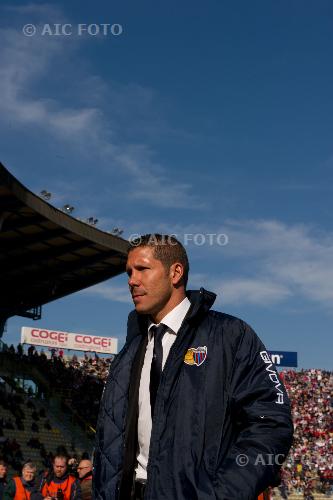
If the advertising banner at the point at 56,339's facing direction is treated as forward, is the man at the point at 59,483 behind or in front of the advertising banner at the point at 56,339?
in front

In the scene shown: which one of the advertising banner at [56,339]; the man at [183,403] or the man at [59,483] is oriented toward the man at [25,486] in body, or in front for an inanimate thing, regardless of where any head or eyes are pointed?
the advertising banner

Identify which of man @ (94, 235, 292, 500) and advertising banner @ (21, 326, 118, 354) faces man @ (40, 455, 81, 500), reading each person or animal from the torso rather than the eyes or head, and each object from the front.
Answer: the advertising banner

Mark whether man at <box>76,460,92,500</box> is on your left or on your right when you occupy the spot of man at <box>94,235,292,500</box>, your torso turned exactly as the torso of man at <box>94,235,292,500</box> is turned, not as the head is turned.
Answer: on your right

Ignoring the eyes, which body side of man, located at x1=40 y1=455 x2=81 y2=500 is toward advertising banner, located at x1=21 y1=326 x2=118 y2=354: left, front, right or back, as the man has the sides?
back

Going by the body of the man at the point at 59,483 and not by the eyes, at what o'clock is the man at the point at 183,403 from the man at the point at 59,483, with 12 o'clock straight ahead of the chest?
the man at the point at 183,403 is roughly at 12 o'clock from the man at the point at 59,483.

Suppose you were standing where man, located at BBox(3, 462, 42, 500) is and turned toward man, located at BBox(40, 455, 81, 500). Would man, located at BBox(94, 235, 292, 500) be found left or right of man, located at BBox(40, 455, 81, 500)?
right

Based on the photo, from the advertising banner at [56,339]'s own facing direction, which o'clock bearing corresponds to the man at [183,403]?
The man is roughly at 12 o'clock from the advertising banner.
